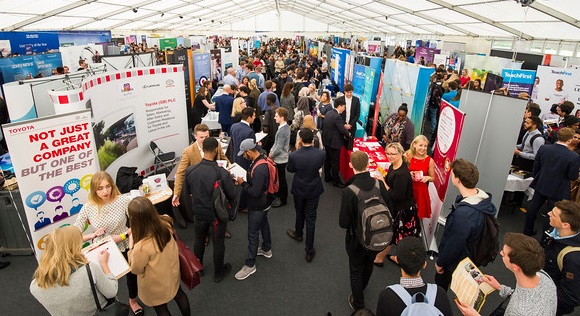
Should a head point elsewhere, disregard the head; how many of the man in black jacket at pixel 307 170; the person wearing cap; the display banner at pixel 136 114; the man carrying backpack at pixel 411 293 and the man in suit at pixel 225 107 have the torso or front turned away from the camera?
3

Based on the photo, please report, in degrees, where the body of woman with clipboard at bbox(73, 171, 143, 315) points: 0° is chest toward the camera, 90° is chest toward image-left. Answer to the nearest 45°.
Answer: approximately 0°

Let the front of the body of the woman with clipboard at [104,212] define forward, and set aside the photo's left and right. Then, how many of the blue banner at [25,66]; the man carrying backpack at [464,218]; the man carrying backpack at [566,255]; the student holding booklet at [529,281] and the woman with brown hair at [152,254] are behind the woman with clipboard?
1

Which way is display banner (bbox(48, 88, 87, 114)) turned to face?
toward the camera

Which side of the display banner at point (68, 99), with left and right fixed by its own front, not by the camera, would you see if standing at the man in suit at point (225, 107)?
left

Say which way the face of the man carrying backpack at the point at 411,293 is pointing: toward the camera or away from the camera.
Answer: away from the camera

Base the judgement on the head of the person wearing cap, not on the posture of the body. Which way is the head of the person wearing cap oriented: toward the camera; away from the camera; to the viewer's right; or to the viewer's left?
to the viewer's left

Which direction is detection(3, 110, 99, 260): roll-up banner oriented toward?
toward the camera

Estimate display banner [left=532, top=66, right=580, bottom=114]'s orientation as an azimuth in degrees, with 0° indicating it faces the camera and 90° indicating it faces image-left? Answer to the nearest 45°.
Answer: approximately 0°

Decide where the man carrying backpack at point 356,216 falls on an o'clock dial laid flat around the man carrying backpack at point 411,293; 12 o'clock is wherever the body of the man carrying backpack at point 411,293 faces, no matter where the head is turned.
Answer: the man carrying backpack at point 356,216 is roughly at 11 o'clock from the man carrying backpack at point 411,293.

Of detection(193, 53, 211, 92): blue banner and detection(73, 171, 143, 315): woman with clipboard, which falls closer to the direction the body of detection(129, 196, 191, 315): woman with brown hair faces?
the woman with clipboard

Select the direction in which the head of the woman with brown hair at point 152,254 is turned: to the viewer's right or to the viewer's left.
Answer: to the viewer's left

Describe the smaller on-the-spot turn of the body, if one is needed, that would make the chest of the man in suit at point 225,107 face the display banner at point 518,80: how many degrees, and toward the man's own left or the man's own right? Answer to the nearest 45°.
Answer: approximately 90° to the man's own right
